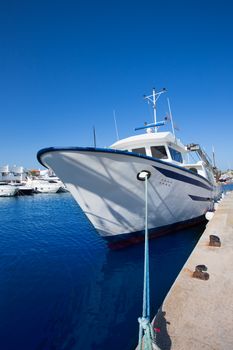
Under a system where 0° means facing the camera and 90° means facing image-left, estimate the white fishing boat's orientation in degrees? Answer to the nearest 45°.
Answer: approximately 45°
